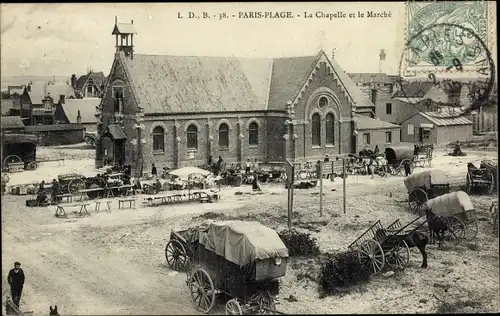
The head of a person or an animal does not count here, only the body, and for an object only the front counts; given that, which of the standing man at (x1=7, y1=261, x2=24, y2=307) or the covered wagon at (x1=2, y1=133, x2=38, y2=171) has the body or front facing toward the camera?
the standing man

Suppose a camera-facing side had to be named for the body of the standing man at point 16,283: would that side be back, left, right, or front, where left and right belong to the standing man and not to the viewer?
front

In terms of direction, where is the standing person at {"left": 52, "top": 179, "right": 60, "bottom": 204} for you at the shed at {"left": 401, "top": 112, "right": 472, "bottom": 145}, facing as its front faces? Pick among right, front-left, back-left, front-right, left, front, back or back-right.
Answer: front

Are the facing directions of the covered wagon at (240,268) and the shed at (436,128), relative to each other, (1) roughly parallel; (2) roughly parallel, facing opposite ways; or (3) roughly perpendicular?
roughly perpendicular

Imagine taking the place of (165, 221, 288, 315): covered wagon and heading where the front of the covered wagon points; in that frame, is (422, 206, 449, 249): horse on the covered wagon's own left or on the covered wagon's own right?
on the covered wagon's own left
